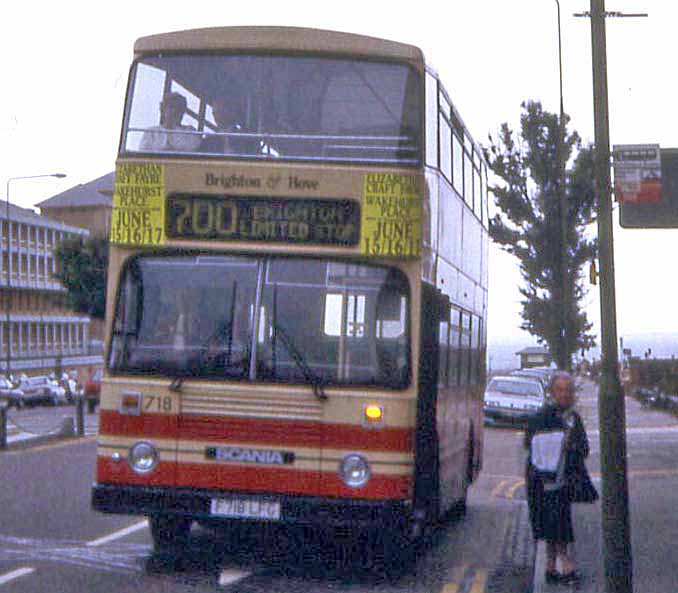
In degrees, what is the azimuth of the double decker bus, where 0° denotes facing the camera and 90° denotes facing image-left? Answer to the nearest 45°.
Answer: approximately 0°

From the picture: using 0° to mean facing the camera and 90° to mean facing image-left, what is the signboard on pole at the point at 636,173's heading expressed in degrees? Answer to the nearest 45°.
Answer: approximately 0°

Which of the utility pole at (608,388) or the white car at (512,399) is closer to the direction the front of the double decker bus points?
the utility pole

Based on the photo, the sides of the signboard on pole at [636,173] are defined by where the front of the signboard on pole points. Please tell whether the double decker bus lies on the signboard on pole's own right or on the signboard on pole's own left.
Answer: on the signboard on pole's own right

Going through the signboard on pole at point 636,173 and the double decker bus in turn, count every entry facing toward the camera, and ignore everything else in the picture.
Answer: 2

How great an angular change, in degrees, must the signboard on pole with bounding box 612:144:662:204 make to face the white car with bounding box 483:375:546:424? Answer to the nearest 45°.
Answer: approximately 180°

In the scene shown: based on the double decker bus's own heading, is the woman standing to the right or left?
on its left
